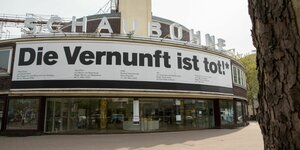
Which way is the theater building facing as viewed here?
toward the camera

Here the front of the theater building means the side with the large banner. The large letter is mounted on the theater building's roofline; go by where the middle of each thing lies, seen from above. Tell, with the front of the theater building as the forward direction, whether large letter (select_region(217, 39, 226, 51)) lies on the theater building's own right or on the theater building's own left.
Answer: on the theater building's own left
